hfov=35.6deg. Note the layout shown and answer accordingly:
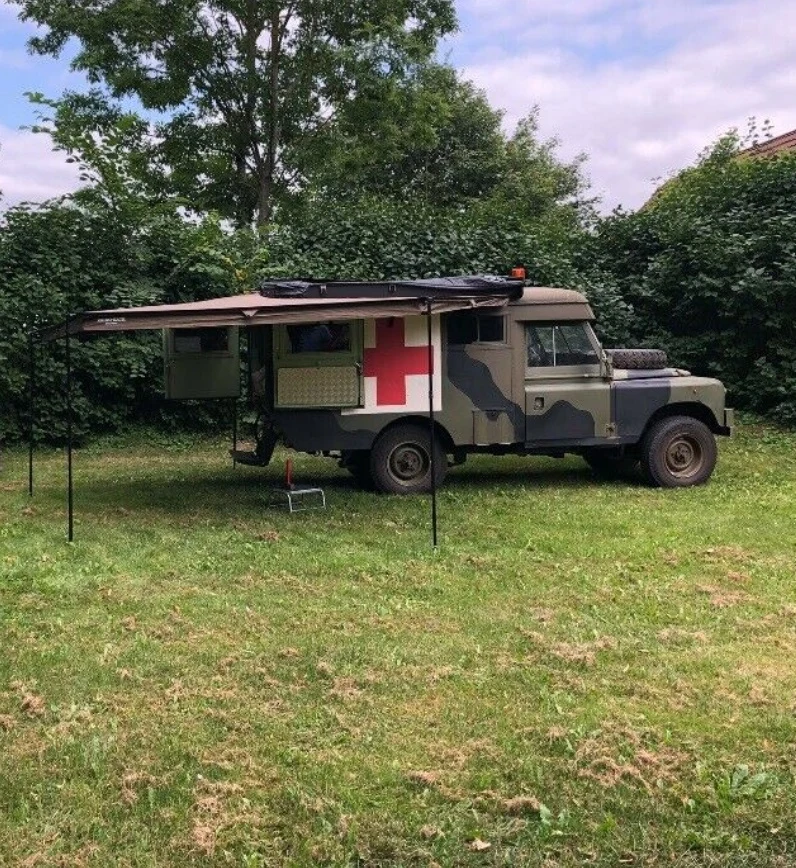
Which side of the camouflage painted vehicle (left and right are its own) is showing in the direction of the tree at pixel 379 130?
left

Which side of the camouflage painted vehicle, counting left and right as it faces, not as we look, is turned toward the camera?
right
